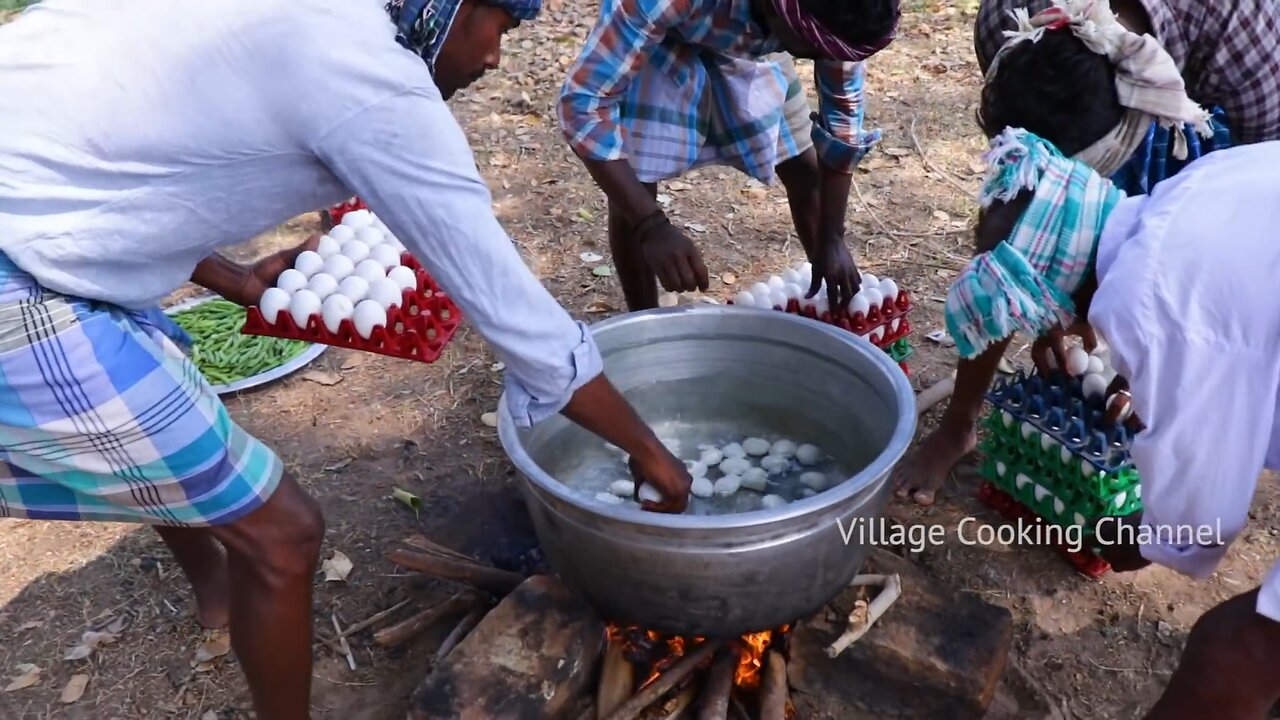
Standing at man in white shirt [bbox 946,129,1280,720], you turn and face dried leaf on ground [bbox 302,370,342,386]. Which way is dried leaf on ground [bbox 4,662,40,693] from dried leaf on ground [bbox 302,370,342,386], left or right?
left

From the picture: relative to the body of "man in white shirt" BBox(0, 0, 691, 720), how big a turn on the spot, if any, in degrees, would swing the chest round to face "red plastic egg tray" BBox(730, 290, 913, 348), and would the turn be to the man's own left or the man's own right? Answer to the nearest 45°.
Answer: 0° — they already face it

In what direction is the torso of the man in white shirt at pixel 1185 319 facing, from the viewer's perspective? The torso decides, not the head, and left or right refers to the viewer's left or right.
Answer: facing to the left of the viewer

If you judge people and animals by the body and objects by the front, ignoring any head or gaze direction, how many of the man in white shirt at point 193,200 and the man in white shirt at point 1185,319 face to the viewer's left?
1

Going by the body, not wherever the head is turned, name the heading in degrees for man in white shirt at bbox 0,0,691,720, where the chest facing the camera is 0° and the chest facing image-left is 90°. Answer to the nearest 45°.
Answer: approximately 270°

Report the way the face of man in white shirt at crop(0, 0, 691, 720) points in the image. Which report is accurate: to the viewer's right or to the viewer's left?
to the viewer's right

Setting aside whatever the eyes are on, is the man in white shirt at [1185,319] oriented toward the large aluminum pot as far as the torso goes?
yes

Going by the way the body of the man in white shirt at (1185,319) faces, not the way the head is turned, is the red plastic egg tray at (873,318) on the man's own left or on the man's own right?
on the man's own right

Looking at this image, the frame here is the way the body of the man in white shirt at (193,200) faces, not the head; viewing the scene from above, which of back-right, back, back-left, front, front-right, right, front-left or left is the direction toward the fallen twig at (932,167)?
front-left

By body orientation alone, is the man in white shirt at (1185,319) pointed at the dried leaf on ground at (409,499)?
yes

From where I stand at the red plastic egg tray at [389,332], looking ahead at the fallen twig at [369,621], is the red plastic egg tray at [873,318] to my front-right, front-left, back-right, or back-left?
back-left
